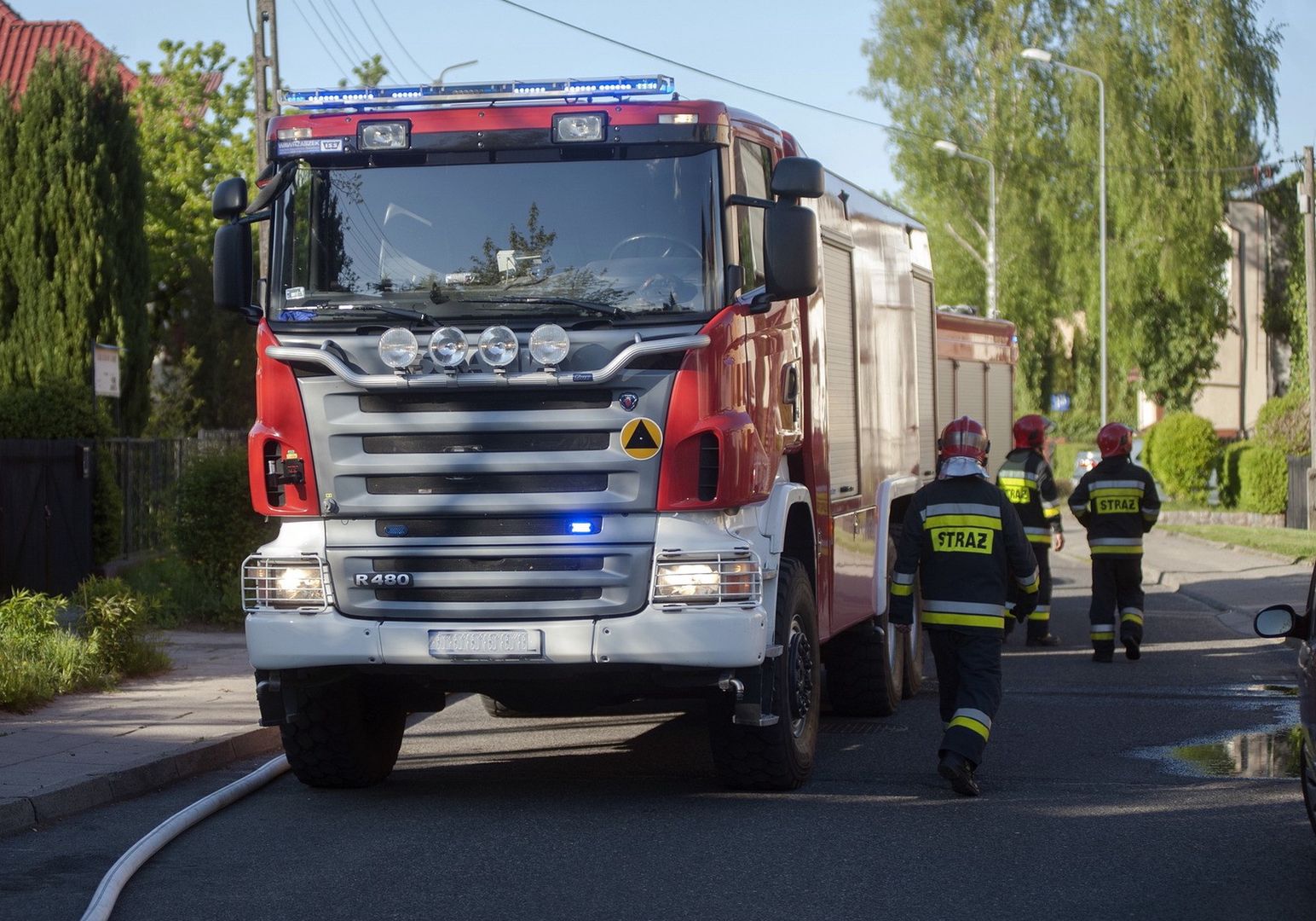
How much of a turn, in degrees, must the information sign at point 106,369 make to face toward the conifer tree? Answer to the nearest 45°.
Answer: approximately 180°

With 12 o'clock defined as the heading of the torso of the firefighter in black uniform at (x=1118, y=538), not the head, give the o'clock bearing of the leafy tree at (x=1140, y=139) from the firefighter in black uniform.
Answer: The leafy tree is roughly at 12 o'clock from the firefighter in black uniform.

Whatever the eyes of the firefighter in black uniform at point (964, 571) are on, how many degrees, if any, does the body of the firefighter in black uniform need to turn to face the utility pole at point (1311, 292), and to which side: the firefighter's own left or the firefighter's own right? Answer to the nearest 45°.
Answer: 0° — they already face it

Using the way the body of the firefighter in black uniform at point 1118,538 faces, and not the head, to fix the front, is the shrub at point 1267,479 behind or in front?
in front

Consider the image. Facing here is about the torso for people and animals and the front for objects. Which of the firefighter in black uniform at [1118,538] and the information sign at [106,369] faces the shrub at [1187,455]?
the firefighter in black uniform

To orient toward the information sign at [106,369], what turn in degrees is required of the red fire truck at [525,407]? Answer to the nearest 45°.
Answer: approximately 135° to its right

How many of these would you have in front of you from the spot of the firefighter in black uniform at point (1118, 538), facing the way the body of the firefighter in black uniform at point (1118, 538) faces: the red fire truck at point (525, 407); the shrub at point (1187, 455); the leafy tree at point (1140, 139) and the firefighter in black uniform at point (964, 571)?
2

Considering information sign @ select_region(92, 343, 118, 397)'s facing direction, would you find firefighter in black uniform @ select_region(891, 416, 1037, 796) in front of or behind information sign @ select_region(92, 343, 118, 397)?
in front

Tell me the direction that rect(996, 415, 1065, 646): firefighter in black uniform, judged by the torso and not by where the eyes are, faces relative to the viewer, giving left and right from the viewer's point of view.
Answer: facing away from the viewer and to the right of the viewer

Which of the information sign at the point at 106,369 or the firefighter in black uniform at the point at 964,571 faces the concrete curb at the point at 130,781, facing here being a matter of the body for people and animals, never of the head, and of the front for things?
the information sign

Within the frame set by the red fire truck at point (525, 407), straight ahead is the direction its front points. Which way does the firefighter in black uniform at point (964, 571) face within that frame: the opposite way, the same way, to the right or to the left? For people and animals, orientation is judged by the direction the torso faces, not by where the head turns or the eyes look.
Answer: the opposite way

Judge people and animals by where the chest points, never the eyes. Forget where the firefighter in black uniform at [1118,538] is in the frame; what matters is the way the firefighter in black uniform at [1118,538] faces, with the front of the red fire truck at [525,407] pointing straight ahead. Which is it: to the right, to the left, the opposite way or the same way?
the opposite way

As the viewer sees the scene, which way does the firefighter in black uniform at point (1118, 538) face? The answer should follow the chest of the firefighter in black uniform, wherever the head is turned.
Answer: away from the camera

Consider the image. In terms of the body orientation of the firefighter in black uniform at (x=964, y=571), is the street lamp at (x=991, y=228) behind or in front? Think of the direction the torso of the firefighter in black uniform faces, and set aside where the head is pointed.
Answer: in front

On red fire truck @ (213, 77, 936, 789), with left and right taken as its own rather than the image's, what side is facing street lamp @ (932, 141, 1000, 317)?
back

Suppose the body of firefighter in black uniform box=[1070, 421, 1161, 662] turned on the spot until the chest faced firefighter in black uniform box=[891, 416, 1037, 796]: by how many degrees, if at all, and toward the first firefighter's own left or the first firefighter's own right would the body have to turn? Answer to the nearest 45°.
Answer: approximately 180°
